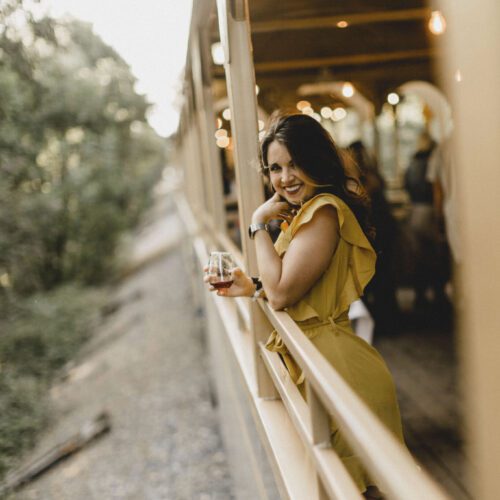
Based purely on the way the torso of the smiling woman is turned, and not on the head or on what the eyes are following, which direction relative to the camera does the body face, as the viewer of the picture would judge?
to the viewer's left

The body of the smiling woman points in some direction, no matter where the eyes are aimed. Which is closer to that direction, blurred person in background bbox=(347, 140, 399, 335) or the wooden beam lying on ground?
the wooden beam lying on ground

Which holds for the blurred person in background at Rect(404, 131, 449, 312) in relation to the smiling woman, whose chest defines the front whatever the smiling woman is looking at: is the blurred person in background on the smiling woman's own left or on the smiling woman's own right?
on the smiling woman's own right
